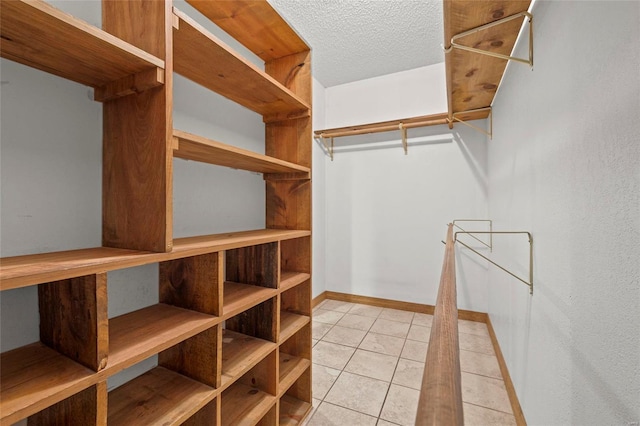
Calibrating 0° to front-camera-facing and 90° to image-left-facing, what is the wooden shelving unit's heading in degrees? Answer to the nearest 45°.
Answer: approximately 315°

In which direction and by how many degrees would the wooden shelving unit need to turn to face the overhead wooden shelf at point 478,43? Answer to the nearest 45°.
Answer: approximately 45° to its left
